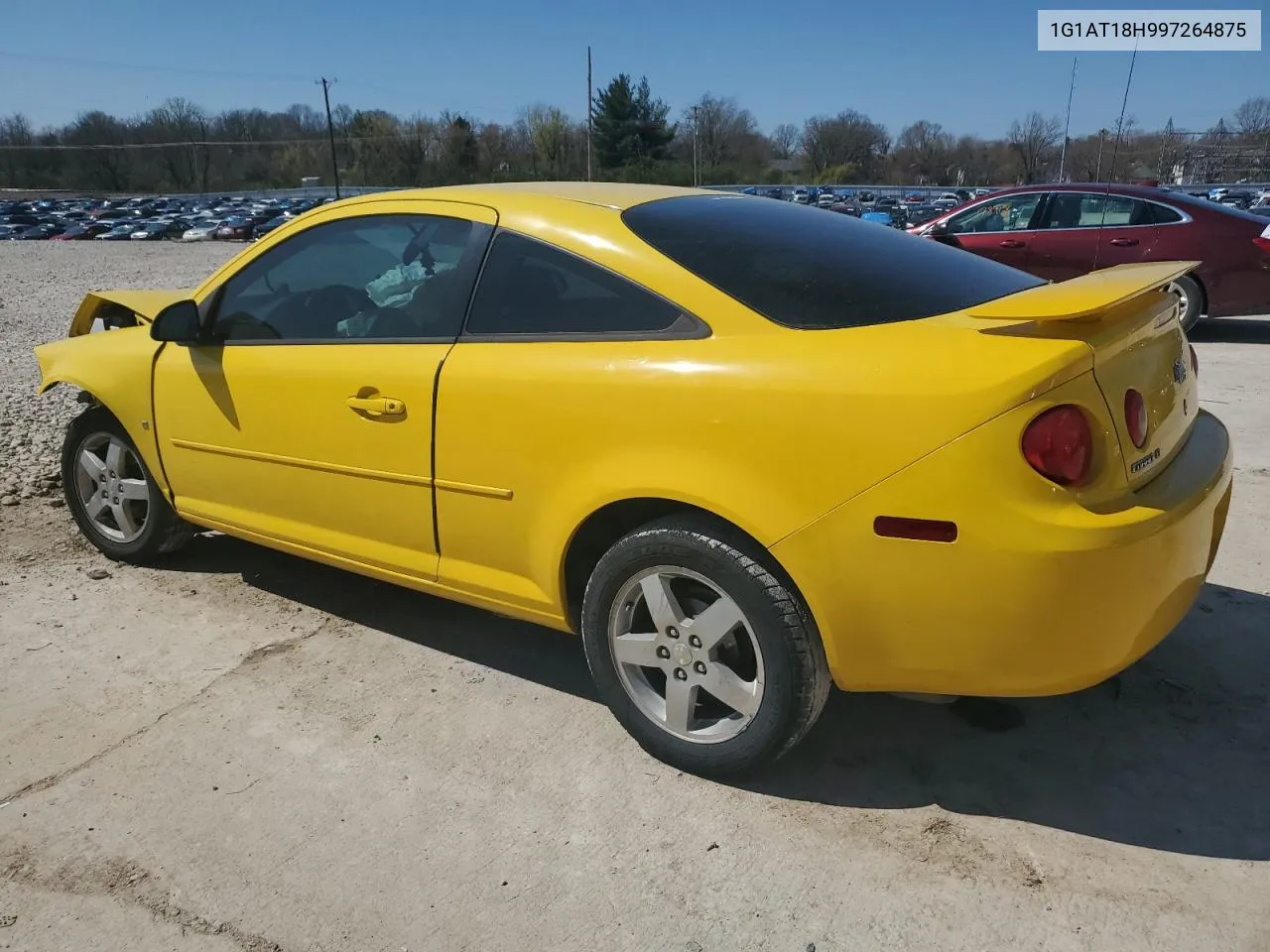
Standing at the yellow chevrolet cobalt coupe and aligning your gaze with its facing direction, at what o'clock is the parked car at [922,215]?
The parked car is roughly at 2 o'clock from the yellow chevrolet cobalt coupe.

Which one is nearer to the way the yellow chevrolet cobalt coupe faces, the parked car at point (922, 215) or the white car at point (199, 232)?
the white car

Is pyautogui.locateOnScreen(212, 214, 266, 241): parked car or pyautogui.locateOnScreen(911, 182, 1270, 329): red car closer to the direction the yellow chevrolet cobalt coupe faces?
the parked car

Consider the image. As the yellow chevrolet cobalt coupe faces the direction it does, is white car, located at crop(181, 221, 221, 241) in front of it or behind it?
in front

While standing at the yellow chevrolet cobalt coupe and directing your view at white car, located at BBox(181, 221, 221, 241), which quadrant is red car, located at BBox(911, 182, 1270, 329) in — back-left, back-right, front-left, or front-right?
front-right

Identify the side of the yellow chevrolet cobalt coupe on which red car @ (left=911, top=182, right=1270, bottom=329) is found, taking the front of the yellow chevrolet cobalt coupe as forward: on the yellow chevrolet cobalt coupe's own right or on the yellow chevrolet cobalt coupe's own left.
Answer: on the yellow chevrolet cobalt coupe's own right

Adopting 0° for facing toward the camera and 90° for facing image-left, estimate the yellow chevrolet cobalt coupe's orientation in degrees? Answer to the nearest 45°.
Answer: approximately 135°

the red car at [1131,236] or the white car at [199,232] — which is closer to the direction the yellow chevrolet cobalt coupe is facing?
the white car

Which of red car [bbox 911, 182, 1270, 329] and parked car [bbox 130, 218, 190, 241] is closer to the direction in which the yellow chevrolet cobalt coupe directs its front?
the parked car

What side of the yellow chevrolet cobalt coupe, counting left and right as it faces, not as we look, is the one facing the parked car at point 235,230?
front
